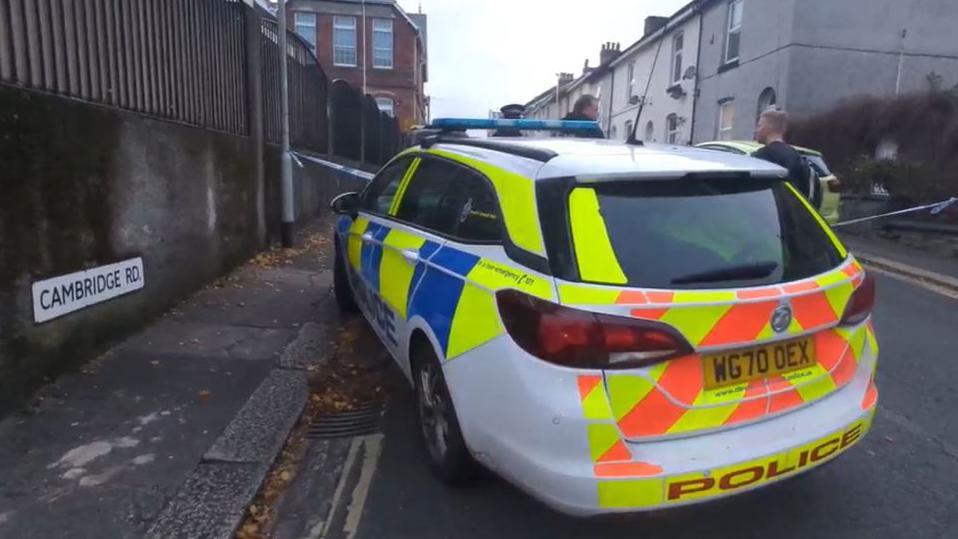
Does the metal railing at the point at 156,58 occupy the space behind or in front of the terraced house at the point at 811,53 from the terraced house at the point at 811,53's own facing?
in front

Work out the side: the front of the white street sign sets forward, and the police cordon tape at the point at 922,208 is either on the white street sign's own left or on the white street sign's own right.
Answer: on the white street sign's own left

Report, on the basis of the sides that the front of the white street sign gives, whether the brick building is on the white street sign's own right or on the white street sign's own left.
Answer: on the white street sign's own left

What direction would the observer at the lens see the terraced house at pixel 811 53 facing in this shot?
facing the viewer and to the left of the viewer

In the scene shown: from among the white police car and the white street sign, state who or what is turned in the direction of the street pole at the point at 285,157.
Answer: the white police car

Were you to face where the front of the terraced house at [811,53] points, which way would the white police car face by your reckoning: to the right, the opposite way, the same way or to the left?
to the right

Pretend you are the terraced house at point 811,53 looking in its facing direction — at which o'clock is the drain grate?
The drain grate is roughly at 11 o'clock from the terraced house.

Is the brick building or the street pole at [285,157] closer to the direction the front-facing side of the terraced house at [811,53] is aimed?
the street pole

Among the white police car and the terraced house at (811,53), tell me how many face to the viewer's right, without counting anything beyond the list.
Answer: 0

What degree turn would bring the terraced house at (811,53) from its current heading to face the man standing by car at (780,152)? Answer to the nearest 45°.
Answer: approximately 45° to its left

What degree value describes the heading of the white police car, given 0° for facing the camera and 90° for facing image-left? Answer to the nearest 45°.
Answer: approximately 135°

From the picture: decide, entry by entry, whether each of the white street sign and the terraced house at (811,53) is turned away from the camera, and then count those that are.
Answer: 0

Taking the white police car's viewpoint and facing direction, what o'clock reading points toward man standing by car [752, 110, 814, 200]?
The man standing by car is roughly at 2 o'clock from the white police car.

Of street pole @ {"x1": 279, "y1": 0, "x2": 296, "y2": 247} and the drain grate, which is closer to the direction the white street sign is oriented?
the drain grate

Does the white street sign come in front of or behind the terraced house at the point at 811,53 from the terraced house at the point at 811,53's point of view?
in front

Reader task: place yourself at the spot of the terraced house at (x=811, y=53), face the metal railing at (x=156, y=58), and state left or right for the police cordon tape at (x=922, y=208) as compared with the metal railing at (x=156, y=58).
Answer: left

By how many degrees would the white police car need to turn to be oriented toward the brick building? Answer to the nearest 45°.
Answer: approximately 45° to its right
